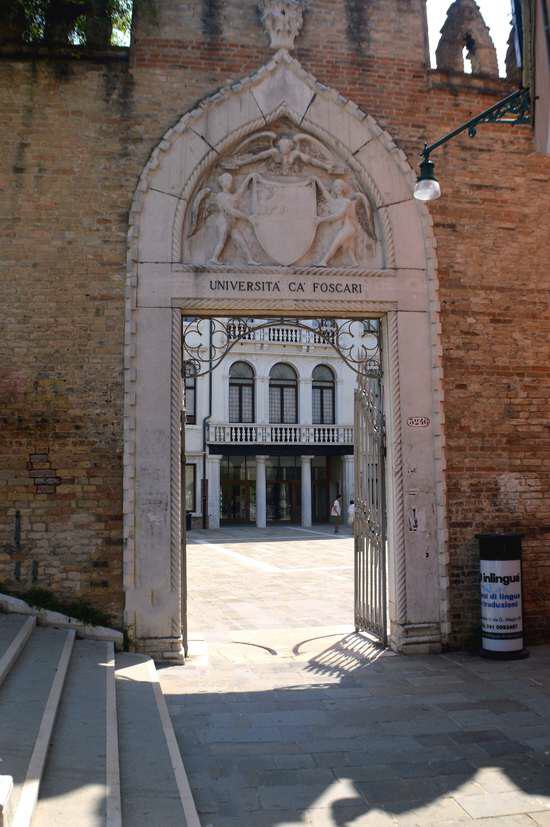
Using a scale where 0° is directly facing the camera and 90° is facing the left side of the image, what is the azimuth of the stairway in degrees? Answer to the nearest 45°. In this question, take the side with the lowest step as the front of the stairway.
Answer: approximately 270°

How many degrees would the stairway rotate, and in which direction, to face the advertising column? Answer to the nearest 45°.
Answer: approximately 45° to its left

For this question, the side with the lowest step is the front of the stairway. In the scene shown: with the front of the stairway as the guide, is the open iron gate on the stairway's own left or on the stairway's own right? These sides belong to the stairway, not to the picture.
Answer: on the stairway's own left

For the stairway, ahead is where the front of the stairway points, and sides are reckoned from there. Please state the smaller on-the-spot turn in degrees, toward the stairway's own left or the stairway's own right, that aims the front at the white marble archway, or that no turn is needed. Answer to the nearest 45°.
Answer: approximately 45° to the stairway's own left
